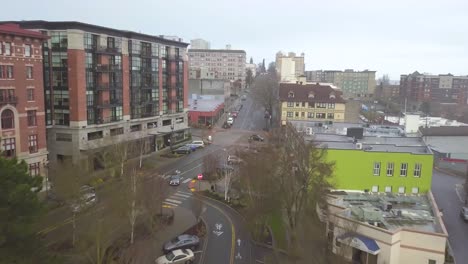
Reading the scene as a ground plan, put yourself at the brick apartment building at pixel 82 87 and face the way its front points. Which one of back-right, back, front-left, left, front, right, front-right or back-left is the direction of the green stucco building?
front

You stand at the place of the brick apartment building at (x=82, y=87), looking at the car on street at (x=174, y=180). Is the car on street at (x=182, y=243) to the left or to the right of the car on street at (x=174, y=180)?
right

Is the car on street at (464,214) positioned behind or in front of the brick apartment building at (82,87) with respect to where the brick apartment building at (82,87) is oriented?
in front

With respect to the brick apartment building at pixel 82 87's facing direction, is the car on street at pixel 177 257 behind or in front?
in front

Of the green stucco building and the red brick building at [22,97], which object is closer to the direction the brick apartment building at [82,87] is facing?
the green stucco building

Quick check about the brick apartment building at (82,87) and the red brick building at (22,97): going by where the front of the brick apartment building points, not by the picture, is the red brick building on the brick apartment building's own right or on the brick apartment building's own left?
on the brick apartment building's own right

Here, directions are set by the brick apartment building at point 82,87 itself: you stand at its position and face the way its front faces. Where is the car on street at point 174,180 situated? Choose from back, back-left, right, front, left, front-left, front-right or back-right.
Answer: front

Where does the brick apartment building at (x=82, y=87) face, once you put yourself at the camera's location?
facing the viewer and to the right of the viewer

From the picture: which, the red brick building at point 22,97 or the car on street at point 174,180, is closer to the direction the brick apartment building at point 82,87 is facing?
the car on street

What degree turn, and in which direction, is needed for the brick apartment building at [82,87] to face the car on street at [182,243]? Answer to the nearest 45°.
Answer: approximately 45° to its right

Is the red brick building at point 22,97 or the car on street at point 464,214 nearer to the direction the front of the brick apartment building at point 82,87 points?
the car on street
